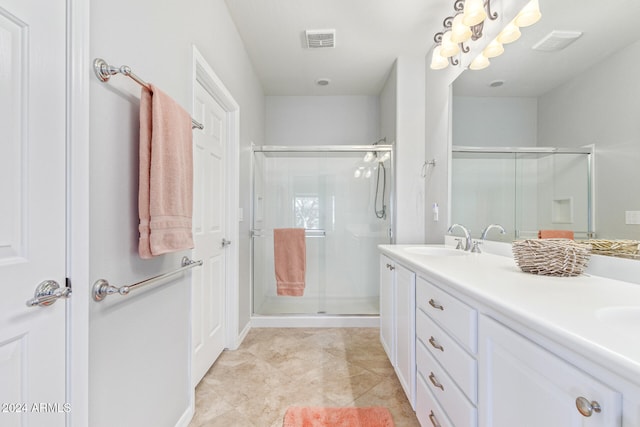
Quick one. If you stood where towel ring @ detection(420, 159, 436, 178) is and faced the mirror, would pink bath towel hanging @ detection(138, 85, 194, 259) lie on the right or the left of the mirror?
right

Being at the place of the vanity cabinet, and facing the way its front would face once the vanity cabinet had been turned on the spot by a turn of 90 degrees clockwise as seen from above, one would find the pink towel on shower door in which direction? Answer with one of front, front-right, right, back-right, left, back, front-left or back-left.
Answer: front

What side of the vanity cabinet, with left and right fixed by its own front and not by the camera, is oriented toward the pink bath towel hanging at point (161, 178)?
front

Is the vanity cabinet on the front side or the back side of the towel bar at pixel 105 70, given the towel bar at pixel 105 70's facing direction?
on the front side

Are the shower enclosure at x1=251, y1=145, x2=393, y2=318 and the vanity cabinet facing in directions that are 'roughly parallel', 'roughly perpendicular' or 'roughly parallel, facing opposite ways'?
roughly perpendicular

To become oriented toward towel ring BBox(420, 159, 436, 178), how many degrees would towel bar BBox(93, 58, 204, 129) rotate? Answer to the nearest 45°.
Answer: approximately 45° to its left

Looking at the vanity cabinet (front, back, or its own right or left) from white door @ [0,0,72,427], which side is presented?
front

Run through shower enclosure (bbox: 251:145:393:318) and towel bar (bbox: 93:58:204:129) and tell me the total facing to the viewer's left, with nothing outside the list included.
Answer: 0

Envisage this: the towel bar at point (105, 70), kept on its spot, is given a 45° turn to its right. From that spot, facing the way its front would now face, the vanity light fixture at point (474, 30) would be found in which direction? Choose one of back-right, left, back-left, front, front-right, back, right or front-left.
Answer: left

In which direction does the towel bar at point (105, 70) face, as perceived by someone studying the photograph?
facing the viewer and to the right of the viewer

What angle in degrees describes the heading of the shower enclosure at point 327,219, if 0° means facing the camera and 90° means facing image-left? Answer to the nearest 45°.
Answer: approximately 0°

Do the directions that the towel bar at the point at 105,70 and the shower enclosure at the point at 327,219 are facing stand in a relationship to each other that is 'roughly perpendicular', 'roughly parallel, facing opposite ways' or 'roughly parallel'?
roughly perpendicular

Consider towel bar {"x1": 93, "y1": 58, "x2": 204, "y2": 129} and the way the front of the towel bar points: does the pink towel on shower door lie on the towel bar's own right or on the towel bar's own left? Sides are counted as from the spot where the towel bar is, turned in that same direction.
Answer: on the towel bar's own left
